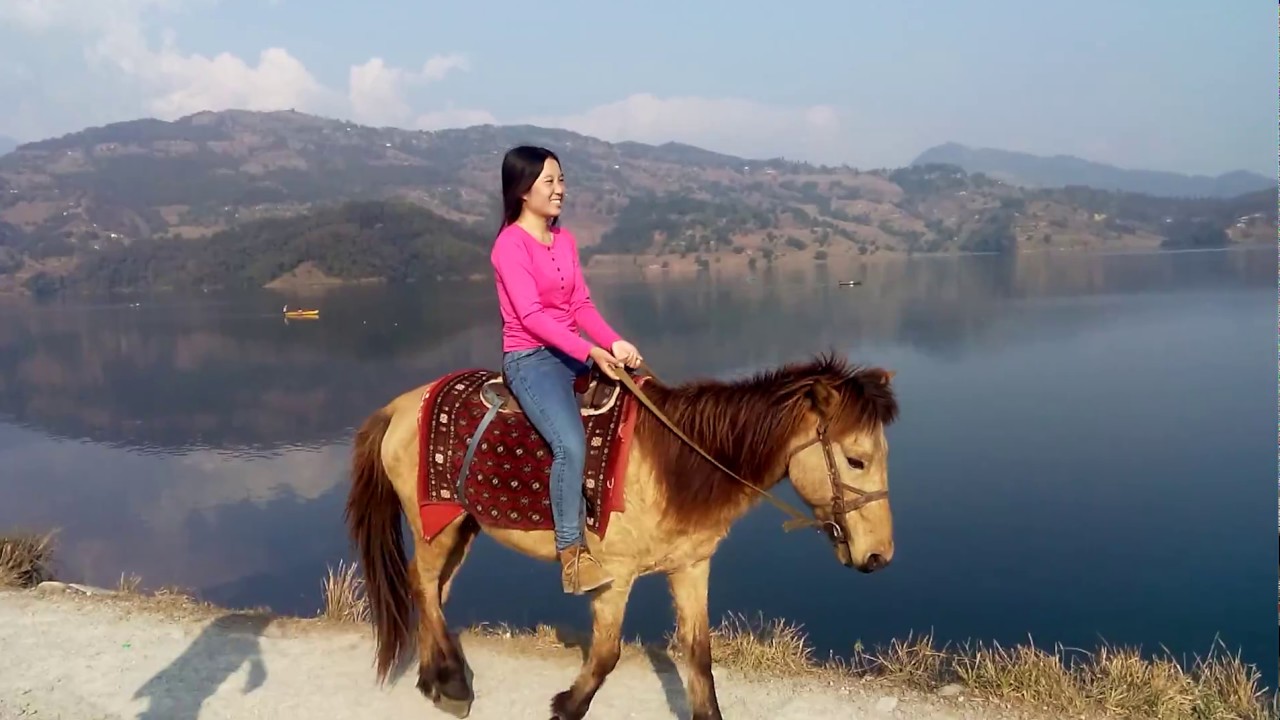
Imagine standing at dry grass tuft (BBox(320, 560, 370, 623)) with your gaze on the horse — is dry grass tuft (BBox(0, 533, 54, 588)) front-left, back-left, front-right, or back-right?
back-right

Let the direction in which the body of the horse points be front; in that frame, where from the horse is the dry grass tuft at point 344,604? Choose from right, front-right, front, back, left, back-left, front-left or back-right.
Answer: back-left

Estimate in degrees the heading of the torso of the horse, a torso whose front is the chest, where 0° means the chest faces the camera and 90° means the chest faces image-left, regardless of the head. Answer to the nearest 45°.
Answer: approximately 270°

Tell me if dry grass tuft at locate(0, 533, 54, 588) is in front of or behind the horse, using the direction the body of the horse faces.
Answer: behind

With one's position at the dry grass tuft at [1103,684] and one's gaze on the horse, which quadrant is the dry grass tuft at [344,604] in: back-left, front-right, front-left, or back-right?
front-right

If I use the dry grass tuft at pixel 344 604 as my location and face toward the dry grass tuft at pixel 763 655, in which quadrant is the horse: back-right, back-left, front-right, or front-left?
front-right
